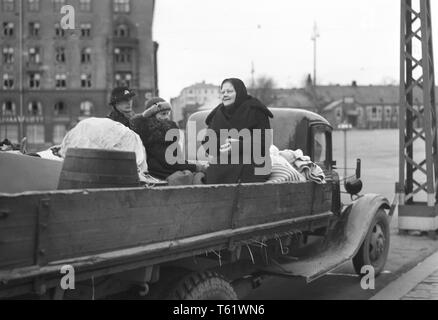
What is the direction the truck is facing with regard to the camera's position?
facing away from the viewer and to the right of the viewer

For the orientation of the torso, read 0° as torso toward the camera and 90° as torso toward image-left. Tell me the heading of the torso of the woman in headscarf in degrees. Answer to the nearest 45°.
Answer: approximately 45°

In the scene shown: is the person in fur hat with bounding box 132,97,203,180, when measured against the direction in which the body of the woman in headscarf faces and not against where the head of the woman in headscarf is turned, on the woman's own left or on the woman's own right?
on the woman's own right

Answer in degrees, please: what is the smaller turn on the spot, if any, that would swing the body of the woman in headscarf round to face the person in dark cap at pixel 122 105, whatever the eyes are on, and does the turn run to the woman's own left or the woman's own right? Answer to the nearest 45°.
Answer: approximately 45° to the woman's own right

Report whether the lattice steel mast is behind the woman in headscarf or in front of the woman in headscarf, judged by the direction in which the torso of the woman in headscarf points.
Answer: behind

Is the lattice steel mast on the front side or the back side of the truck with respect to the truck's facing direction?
on the front side

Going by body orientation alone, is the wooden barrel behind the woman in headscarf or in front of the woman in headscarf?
in front
